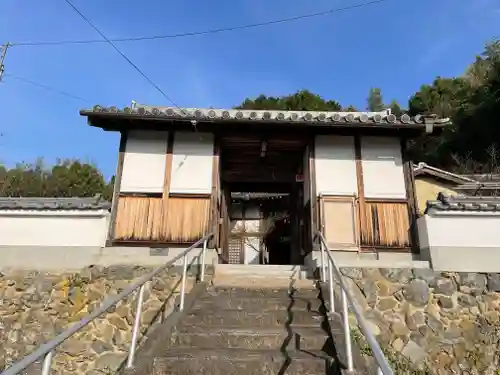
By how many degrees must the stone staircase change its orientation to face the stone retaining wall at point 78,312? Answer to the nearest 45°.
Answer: approximately 135° to its right

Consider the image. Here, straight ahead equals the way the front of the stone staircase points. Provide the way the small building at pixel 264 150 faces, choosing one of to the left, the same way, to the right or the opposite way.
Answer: the same way

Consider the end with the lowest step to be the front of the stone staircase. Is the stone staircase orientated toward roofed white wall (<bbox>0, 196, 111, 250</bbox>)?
no

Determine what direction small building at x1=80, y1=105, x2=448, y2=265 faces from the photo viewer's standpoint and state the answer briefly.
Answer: facing the viewer

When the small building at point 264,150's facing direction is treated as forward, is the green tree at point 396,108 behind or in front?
behind

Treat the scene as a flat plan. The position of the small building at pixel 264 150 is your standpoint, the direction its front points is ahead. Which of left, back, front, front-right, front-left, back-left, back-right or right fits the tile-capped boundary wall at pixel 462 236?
left

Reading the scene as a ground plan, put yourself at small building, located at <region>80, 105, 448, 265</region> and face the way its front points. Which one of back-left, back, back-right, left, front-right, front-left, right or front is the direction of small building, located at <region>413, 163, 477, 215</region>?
back-left

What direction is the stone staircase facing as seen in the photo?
toward the camera

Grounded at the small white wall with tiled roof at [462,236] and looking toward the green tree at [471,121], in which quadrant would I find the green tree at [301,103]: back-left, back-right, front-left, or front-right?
front-left

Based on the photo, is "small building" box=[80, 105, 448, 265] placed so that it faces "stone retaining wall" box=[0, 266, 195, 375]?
no
